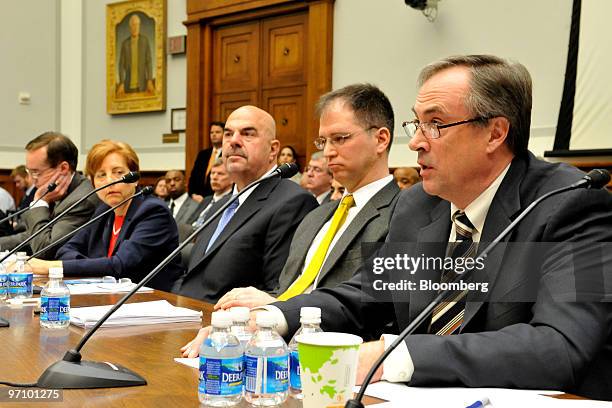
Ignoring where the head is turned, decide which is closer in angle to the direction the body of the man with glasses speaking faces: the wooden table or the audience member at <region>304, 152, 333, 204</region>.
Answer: the wooden table

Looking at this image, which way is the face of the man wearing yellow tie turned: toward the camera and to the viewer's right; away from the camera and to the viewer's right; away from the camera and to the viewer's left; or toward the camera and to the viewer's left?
toward the camera and to the viewer's left

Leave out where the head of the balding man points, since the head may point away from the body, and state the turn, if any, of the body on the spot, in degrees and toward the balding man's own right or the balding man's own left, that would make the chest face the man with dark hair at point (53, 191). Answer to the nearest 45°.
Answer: approximately 90° to the balding man's own right

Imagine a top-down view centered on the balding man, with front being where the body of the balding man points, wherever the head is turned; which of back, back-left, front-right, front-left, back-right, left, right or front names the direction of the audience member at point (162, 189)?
back-right

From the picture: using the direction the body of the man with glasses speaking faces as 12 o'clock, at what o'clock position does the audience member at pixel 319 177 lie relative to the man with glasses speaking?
The audience member is roughly at 4 o'clock from the man with glasses speaking.

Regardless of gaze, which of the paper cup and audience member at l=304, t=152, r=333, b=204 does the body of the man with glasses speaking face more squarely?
the paper cup

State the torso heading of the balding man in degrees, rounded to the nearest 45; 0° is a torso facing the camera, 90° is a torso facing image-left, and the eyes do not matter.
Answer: approximately 45°

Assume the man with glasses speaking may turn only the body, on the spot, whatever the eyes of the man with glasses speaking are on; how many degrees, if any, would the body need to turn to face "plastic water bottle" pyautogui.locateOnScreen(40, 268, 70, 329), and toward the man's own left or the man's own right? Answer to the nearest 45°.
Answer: approximately 45° to the man's own right

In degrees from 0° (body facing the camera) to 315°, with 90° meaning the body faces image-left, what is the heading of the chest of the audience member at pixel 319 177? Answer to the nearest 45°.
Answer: approximately 45°
